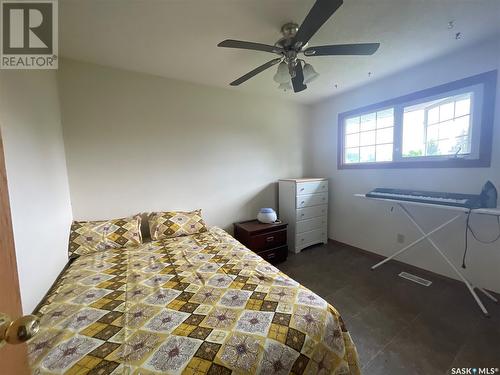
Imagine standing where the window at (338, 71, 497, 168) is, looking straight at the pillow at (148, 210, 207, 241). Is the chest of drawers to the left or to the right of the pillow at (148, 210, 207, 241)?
right

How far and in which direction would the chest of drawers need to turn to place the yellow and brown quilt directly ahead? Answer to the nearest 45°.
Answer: approximately 45° to its right

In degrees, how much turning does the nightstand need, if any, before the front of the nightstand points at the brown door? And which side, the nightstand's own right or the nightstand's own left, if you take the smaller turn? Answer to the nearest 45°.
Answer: approximately 45° to the nightstand's own right

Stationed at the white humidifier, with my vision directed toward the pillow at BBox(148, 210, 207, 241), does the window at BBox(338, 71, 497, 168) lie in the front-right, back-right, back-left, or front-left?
back-left

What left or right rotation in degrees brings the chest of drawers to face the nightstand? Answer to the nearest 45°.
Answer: approximately 90° to its right

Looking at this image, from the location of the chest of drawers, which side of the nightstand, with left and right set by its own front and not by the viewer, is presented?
left

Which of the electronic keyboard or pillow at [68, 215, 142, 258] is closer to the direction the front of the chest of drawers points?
the electronic keyboard

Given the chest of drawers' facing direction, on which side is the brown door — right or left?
on its right
